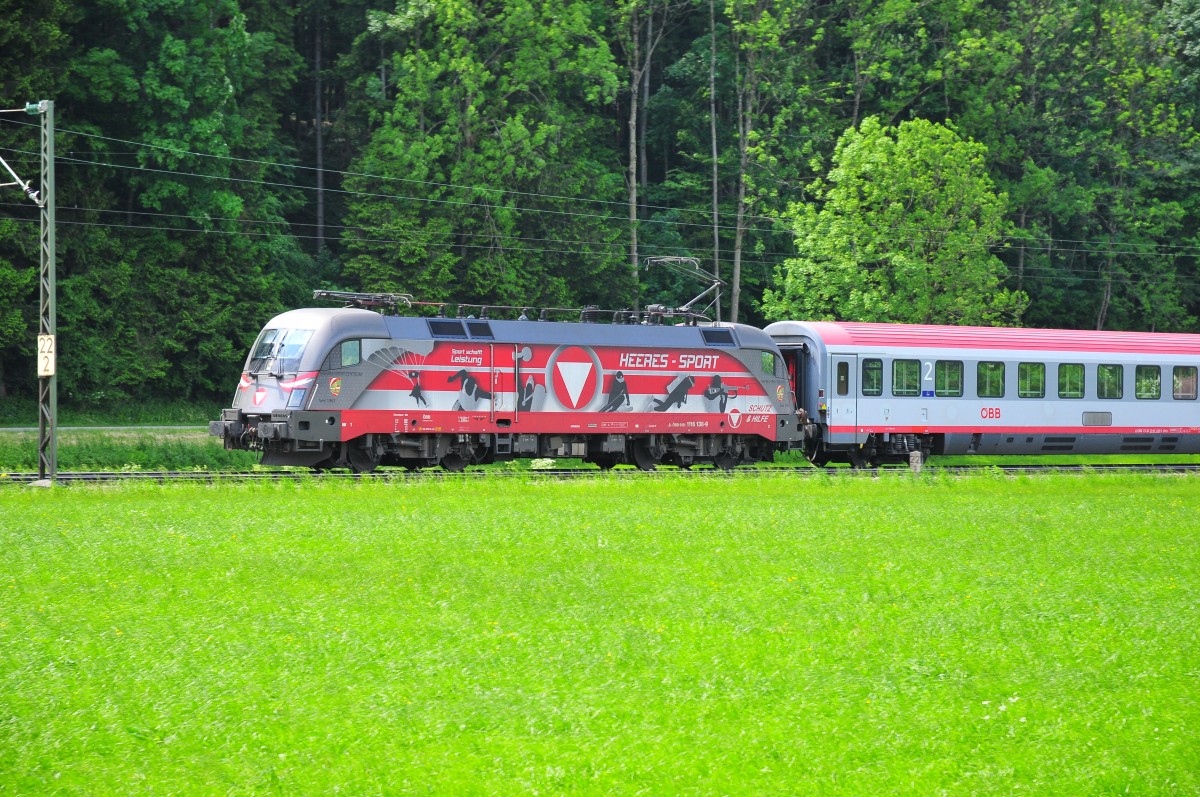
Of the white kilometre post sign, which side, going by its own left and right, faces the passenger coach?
left

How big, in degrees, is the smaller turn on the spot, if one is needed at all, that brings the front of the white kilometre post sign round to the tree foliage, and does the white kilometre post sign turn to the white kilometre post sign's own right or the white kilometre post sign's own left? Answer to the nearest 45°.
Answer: approximately 135° to the white kilometre post sign's own left

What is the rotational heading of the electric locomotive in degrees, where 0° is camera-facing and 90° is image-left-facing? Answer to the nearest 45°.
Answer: approximately 45°

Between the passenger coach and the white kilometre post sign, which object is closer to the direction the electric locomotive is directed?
the white kilometre post sign

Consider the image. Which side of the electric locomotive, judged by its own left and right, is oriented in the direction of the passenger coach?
back

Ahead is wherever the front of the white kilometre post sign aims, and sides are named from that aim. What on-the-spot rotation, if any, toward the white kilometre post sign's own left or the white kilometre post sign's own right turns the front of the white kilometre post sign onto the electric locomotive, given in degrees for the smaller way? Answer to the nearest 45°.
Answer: approximately 90° to the white kilometre post sign's own left

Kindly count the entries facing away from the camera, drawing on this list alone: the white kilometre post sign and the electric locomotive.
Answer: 0

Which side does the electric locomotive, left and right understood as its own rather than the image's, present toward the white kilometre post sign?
front
